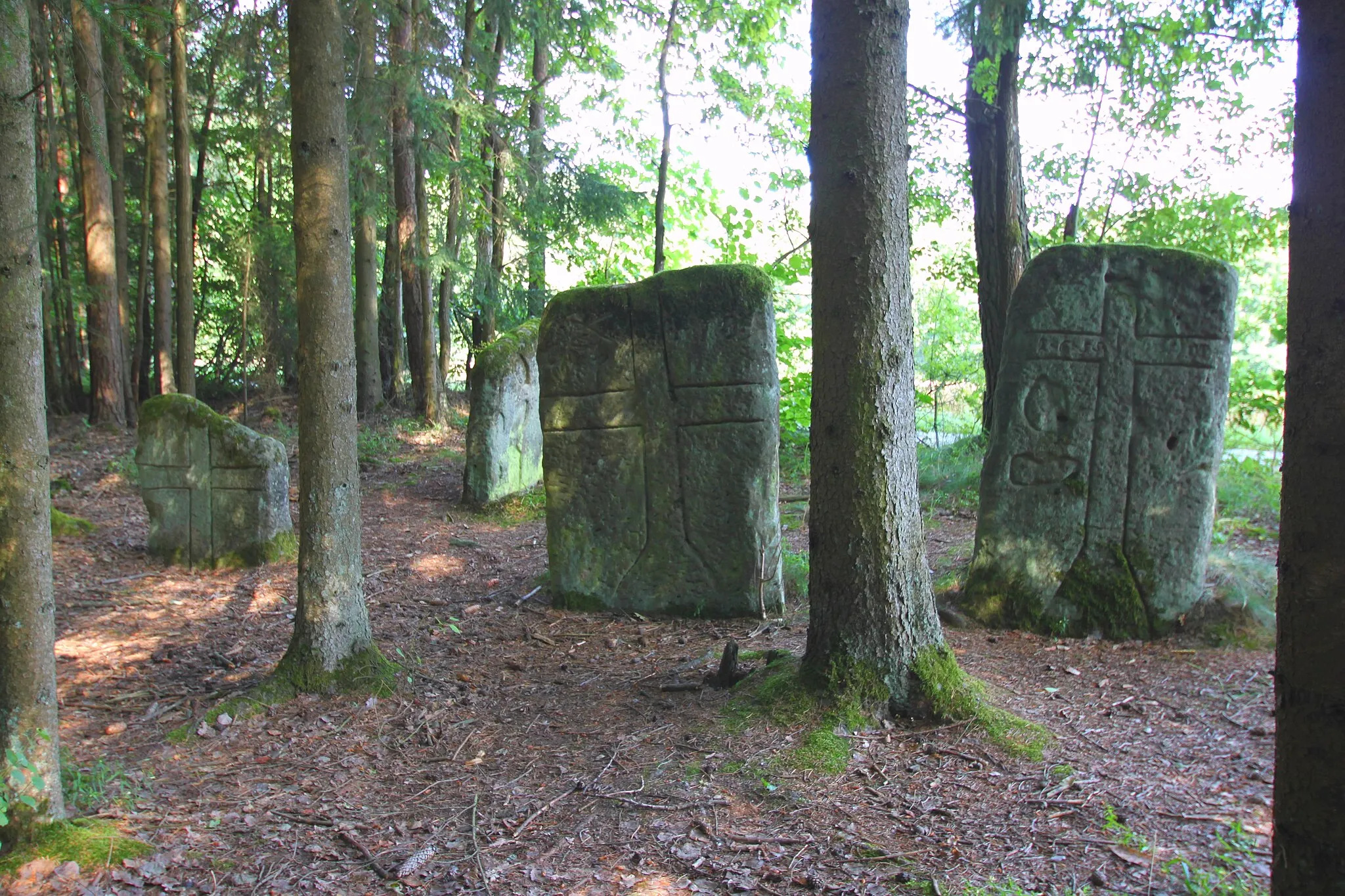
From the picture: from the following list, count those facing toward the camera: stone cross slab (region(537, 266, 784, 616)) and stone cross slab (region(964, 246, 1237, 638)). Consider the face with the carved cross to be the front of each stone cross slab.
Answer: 2

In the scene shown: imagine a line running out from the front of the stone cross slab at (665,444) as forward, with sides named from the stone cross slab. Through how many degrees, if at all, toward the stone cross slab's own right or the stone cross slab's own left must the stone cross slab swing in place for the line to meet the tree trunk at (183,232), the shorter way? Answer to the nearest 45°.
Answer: approximately 135° to the stone cross slab's own right

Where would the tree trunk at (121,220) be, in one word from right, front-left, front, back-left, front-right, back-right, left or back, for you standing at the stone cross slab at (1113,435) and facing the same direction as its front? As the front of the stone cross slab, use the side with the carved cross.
right

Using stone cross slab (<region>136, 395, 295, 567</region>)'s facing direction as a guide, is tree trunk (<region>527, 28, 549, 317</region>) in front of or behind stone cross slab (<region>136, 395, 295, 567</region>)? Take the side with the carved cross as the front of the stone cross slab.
behind

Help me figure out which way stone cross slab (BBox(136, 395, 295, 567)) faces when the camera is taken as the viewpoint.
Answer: facing the viewer

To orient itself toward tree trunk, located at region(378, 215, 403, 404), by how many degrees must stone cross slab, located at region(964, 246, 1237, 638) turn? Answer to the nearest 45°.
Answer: approximately 135° to its right

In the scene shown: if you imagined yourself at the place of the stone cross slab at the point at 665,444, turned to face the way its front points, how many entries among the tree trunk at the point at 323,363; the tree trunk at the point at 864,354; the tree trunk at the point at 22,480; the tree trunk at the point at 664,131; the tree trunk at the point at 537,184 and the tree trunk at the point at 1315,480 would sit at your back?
2

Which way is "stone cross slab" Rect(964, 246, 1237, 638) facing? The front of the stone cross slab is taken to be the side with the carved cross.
toward the camera

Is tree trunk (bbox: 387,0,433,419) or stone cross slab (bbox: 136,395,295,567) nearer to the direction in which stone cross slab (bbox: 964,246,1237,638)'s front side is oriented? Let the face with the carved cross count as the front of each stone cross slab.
the stone cross slab

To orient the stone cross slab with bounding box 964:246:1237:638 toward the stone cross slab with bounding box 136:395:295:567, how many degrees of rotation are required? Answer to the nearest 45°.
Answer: approximately 90° to its right

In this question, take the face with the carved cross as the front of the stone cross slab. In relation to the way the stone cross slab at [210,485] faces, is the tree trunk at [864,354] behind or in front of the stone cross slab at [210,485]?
in front

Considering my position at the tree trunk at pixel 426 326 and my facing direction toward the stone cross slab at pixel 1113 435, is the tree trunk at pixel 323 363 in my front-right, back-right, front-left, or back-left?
front-right

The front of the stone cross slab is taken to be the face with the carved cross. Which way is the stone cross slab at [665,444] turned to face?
toward the camera

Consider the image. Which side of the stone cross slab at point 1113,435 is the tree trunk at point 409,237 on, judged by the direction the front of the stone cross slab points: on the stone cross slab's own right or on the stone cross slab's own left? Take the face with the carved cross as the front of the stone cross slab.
on the stone cross slab's own right

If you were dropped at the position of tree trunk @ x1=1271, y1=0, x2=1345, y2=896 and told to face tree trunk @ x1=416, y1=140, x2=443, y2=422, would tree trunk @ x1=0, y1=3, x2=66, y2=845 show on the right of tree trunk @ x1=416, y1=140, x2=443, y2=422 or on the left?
left

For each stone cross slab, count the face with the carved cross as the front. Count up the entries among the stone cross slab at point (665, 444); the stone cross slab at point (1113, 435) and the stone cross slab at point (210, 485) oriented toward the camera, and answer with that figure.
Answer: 3

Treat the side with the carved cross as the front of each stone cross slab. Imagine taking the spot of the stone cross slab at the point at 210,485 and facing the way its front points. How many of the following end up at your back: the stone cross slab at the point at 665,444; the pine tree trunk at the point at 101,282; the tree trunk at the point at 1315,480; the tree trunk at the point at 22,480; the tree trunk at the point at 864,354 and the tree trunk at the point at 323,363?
1
